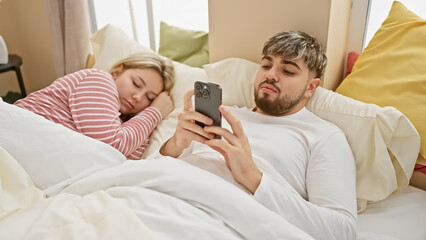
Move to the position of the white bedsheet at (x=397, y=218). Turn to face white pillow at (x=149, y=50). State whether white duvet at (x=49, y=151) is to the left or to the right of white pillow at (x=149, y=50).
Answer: left

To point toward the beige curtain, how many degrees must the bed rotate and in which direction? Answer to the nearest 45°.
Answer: approximately 90° to its right

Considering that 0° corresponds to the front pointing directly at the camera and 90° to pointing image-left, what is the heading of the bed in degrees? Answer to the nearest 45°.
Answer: approximately 45°
